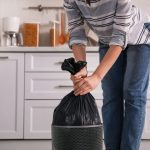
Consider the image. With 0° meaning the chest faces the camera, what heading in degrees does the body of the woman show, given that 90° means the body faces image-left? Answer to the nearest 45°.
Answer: approximately 45°

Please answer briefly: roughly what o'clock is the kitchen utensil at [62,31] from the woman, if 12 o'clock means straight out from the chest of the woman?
The kitchen utensil is roughly at 4 o'clock from the woman.

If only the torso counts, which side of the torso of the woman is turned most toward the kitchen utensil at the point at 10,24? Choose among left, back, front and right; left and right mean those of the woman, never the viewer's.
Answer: right
